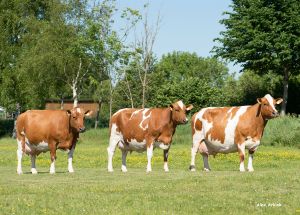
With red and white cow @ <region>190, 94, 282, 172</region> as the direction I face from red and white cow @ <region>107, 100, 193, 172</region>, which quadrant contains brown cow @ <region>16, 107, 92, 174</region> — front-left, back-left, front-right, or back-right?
back-right

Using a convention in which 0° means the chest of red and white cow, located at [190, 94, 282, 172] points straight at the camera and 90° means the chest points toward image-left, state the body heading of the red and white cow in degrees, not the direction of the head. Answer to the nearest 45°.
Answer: approximately 270°

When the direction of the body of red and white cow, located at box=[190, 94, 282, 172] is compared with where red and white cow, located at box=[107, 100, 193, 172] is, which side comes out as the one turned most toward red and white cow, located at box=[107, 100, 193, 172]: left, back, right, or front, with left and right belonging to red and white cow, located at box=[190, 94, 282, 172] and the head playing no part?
back

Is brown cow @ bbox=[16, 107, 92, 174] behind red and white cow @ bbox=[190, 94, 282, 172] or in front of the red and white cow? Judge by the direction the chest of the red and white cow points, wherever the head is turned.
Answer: behind
